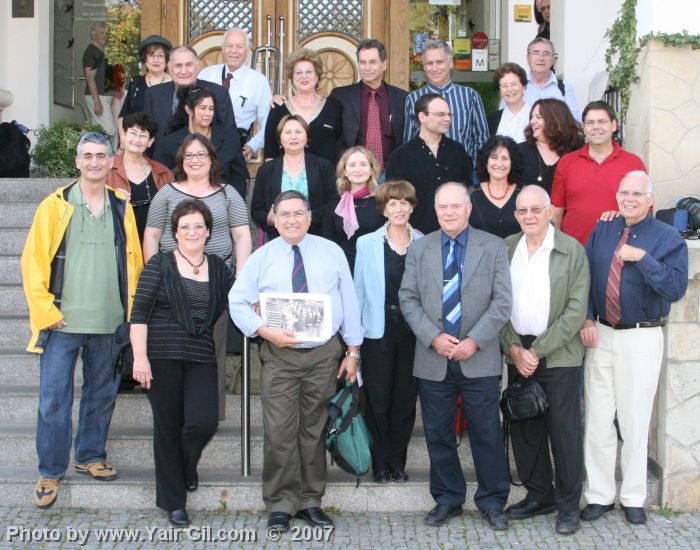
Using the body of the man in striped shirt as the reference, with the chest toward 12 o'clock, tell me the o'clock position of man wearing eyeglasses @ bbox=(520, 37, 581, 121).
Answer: The man wearing eyeglasses is roughly at 8 o'clock from the man in striped shirt.

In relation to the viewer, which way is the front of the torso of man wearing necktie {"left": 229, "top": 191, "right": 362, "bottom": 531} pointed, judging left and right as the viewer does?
facing the viewer

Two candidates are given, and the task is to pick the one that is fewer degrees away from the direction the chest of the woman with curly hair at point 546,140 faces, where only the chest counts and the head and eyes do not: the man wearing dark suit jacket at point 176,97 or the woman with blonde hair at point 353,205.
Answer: the woman with blonde hair

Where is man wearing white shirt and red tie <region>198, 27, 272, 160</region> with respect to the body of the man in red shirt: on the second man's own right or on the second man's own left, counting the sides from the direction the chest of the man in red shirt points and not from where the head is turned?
on the second man's own right

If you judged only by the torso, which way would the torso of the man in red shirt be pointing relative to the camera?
toward the camera

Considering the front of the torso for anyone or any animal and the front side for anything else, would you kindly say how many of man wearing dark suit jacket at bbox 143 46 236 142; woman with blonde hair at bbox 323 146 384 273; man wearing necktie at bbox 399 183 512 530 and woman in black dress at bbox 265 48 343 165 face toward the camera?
4

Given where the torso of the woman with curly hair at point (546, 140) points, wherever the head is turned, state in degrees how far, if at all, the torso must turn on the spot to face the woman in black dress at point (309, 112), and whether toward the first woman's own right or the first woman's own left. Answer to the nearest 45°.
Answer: approximately 45° to the first woman's own right

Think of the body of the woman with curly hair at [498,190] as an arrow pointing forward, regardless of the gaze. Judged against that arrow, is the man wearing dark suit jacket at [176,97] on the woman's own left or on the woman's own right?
on the woman's own right

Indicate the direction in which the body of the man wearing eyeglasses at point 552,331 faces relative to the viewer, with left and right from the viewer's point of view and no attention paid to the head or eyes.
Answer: facing the viewer and to the left of the viewer

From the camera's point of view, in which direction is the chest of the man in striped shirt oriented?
toward the camera

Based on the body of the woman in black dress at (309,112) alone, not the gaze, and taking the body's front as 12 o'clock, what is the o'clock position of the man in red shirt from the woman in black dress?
The man in red shirt is roughly at 10 o'clock from the woman in black dress.

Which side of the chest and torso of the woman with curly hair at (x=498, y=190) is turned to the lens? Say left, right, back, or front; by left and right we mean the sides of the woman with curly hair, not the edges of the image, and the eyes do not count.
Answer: front

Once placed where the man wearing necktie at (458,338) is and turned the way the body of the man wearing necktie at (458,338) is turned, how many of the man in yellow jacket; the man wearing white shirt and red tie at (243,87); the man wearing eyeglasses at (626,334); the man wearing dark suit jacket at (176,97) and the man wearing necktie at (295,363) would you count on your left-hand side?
1

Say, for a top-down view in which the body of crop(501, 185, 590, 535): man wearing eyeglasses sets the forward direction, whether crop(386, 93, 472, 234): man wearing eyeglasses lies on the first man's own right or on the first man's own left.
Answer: on the first man's own right
